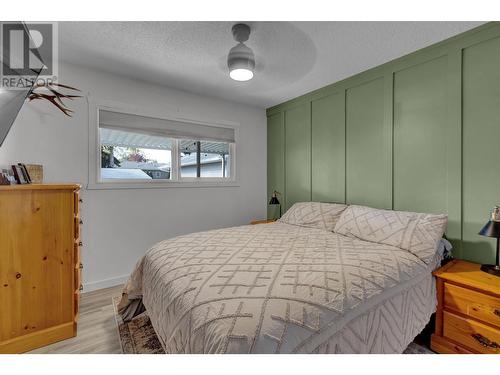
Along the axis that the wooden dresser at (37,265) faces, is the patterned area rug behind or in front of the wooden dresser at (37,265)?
in front

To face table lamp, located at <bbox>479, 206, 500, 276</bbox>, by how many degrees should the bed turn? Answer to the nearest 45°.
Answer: approximately 135° to its left

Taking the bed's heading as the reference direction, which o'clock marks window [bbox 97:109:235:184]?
The window is roughly at 3 o'clock from the bed.

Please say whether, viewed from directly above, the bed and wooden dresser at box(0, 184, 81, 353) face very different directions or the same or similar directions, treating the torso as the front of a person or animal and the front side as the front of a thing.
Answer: very different directions

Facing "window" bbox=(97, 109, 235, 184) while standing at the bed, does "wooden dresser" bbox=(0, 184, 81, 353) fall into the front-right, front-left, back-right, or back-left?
front-left

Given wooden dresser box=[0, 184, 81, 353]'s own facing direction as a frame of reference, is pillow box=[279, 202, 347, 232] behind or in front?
in front

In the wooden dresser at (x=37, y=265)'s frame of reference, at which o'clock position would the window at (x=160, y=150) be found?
The window is roughly at 11 o'clock from the wooden dresser.

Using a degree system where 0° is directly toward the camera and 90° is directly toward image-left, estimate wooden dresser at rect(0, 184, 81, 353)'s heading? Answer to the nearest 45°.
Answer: approximately 270°

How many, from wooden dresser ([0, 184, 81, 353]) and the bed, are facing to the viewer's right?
1

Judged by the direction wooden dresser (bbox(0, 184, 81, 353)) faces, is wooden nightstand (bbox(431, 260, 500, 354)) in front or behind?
in front

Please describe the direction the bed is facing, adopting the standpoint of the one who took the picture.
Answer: facing the viewer and to the left of the viewer

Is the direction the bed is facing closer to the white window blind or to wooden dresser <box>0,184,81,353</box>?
the wooden dresser
